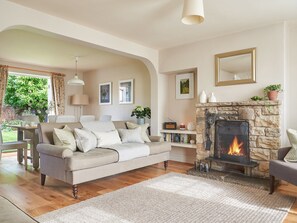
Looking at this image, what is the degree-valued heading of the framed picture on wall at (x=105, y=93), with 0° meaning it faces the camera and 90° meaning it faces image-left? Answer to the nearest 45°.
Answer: approximately 45°

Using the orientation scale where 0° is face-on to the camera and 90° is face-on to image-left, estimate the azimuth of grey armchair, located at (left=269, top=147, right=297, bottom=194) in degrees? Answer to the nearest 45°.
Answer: approximately 45°

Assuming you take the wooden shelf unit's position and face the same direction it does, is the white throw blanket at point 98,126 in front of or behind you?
in front

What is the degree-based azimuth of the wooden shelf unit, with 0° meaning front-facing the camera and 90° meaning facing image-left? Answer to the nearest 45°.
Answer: approximately 45°

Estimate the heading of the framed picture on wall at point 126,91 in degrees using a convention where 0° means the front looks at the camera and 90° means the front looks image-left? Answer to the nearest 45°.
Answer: approximately 45°

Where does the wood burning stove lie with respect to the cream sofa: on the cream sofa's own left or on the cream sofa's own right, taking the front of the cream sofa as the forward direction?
on the cream sofa's own left
